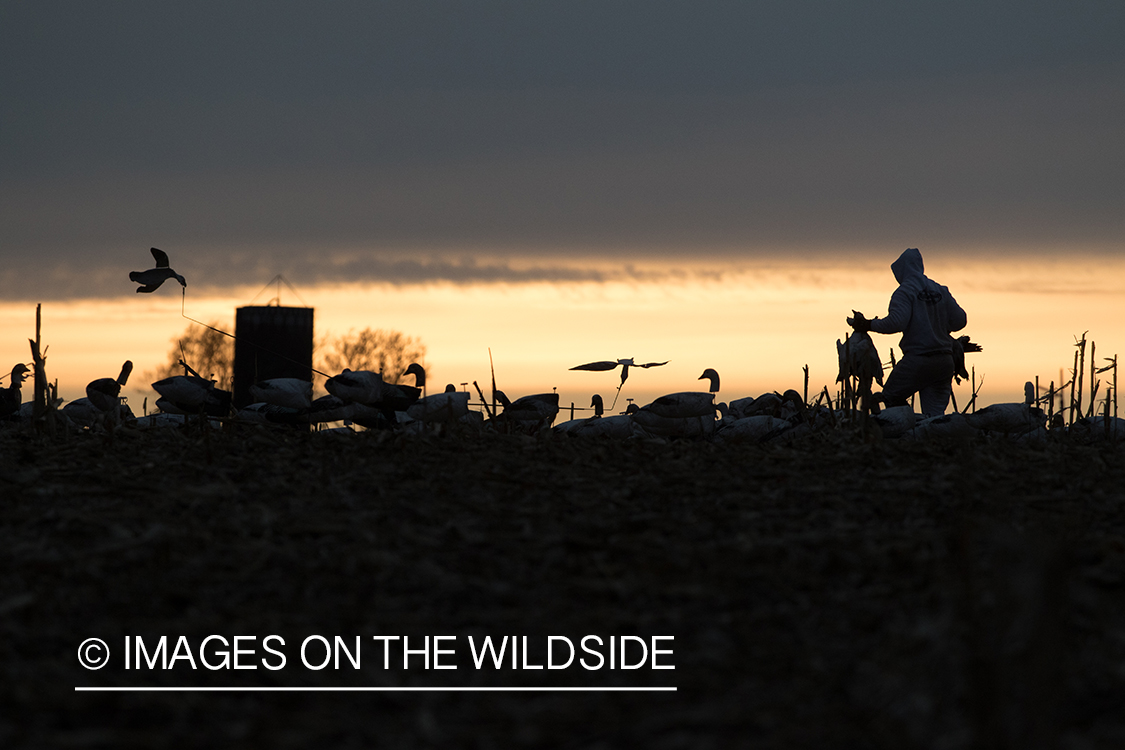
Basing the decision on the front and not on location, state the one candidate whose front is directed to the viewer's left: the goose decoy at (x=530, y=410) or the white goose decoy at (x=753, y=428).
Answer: the goose decoy

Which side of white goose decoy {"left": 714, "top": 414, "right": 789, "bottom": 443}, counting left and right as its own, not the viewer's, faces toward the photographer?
right

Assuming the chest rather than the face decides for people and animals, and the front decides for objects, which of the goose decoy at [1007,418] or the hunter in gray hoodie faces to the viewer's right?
the goose decoy

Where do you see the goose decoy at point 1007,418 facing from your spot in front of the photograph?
facing to the right of the viewer

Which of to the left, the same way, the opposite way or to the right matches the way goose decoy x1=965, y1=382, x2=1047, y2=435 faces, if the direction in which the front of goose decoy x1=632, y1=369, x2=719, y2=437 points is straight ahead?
the same way

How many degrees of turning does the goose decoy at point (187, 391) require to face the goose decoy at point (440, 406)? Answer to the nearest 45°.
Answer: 0° — it already faces it

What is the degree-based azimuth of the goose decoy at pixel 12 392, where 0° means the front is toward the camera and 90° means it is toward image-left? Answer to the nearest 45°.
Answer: approximately 270°

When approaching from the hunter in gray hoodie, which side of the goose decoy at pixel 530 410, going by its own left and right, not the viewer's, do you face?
back

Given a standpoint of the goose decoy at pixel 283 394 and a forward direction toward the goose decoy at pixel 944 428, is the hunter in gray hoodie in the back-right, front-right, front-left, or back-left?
front-left

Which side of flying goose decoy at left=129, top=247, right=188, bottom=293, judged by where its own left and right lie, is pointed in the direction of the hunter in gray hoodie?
front

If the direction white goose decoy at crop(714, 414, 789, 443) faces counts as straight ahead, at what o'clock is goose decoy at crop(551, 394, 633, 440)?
The goose decoy is roughly at 7 o'clock from the white goose decoy.

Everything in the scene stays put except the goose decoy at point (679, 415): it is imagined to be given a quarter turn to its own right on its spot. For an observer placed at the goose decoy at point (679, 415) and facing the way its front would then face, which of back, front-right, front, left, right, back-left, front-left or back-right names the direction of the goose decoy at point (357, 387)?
front-right

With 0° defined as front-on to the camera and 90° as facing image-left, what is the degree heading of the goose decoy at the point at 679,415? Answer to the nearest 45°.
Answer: approximately 270°

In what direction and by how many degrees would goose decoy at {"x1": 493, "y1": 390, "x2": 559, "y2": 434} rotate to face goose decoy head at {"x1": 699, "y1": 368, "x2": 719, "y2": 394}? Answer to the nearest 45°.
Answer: approximately 135° to its right

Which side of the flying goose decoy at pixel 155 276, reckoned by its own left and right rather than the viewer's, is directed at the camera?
right
